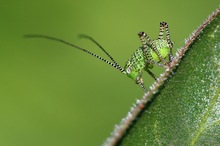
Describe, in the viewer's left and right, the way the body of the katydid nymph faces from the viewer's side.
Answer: facing to the left of the viewer
